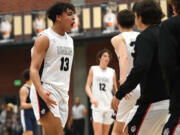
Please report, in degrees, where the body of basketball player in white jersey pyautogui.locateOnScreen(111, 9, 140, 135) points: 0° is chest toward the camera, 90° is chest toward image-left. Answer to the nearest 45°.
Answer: approximately 135°

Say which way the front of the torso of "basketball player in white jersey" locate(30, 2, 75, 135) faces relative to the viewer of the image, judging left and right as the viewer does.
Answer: facing the viewer and to the right of the viewer

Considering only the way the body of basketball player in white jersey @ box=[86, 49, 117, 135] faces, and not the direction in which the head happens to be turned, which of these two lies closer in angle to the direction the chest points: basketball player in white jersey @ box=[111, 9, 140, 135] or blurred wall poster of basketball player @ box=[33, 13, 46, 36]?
the basketball player in white jersey

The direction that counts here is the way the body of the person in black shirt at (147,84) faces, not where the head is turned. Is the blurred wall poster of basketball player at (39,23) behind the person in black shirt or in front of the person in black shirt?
in front

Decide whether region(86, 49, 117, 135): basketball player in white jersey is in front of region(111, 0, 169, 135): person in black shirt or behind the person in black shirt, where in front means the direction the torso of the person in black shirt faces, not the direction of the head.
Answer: in front

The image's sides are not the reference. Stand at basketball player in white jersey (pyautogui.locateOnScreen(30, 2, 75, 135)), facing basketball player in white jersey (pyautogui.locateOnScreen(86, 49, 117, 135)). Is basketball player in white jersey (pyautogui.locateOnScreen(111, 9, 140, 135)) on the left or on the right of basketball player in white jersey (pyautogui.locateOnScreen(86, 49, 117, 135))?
right

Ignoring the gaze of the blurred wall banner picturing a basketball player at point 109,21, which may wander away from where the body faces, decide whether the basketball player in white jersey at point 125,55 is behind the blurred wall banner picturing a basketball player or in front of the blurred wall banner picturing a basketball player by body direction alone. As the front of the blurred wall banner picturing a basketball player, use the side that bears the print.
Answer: in front

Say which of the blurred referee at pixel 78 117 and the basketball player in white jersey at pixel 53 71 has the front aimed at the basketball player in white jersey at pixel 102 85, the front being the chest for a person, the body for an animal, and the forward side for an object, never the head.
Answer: the blurred referee

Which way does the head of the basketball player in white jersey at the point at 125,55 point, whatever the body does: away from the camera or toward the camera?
away from the camera

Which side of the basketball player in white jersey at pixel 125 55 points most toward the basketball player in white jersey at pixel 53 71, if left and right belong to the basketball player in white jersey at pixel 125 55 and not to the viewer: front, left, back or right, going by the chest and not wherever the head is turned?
left

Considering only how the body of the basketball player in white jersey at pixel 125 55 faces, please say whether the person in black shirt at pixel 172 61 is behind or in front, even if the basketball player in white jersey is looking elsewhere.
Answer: behind

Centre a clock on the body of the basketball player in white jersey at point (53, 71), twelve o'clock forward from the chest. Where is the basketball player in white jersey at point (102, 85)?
the basketball player in white jersey at point (102, 85) is roughly at 8 o'clock from the basketball player in white jersey at point (53, 71).
